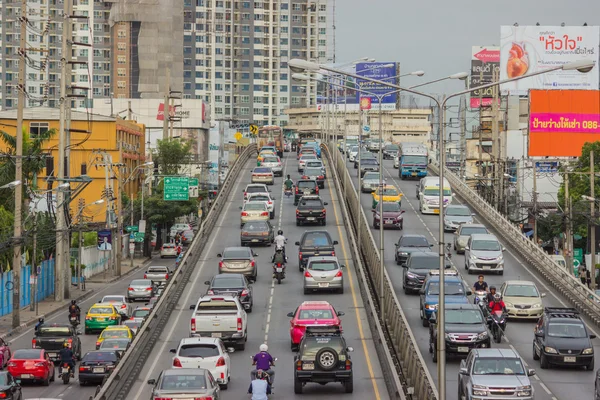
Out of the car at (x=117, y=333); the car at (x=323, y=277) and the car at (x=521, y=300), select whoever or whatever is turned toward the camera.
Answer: the car at (x=521, y=300)

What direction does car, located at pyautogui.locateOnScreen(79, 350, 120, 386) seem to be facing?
away from the camera

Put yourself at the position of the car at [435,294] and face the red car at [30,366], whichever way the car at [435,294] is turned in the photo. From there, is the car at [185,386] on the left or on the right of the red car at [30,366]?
left

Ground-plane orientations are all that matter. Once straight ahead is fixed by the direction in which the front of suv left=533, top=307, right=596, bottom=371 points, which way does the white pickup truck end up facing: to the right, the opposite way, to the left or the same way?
the opposite way

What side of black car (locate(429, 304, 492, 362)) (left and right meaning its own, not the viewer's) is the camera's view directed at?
front

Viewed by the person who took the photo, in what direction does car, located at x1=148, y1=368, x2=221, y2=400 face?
facing away from the viewer

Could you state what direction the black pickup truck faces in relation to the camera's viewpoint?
facing away from the viewer

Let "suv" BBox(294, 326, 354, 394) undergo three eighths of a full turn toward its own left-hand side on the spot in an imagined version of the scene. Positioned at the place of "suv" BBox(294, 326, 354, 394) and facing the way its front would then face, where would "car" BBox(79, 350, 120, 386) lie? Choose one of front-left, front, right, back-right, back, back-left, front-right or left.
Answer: right

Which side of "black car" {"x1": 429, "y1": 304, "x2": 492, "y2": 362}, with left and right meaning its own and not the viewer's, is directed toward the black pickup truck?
right

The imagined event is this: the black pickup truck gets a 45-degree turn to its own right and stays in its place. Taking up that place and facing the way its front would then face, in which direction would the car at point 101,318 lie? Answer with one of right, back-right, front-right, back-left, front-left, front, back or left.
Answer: front-left

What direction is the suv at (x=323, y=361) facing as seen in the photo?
away from the camera

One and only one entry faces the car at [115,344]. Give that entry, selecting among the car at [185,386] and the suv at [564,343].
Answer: the car at [185,386]

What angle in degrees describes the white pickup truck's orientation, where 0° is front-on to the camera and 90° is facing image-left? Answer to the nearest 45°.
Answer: approximately 180°

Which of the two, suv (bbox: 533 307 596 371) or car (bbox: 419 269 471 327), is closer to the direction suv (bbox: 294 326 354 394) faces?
the car

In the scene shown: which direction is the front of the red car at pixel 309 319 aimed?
away from the camera

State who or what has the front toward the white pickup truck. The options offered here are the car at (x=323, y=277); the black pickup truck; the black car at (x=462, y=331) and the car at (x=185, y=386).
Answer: the car at (x=185, y=386)

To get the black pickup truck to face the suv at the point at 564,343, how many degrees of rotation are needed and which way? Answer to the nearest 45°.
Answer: approximately 135° to its right

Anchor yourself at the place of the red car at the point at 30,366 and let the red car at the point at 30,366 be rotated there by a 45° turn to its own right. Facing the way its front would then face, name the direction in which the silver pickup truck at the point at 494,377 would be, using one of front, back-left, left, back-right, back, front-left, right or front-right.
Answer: right
